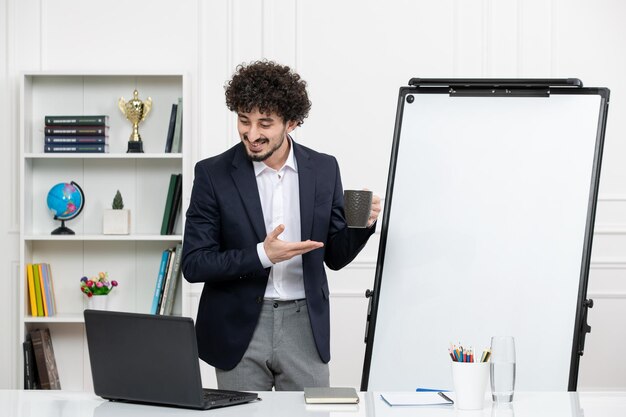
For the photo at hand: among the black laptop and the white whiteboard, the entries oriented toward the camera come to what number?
1

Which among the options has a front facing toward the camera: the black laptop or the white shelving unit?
the white shelving unit

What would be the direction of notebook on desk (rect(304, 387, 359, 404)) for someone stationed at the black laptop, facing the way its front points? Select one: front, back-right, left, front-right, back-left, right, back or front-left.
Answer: front-right

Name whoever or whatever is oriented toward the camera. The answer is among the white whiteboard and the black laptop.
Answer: the white whiteboard

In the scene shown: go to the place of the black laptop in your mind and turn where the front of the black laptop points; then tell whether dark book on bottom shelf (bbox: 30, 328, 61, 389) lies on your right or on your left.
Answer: on your left

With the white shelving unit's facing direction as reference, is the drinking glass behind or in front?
in front

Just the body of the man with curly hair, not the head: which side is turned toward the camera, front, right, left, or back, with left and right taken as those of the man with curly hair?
front

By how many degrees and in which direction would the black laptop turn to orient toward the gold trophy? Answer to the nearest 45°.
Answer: approximately 45° to its left

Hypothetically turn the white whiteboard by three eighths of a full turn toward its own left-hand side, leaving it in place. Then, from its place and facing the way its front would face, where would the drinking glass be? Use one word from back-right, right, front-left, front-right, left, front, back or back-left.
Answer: back-right

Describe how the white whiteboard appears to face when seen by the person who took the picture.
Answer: facing the viewer

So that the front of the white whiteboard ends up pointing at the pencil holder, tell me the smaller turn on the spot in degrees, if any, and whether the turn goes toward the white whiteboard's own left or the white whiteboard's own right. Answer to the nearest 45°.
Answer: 0° — it already faces it

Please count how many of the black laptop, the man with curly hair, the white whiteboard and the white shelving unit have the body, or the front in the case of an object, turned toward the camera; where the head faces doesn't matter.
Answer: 3

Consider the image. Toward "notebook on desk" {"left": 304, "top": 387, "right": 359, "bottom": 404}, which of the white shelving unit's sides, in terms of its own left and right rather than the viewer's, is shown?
front

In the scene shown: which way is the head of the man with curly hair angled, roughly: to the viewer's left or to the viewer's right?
to the viewer's left

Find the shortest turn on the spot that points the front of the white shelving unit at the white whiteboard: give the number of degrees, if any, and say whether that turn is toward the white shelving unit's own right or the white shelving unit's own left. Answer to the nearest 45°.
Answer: approximately 45° to the white shelving unit's own left

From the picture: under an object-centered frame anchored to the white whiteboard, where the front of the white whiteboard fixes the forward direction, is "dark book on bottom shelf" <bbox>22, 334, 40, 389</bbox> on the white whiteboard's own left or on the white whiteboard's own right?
on the white whiteboard's own right

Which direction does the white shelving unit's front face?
toward the camera

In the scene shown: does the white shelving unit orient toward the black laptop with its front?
yes

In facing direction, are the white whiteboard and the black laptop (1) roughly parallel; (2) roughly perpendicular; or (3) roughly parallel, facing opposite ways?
roughly parallel, facing opposite ways
